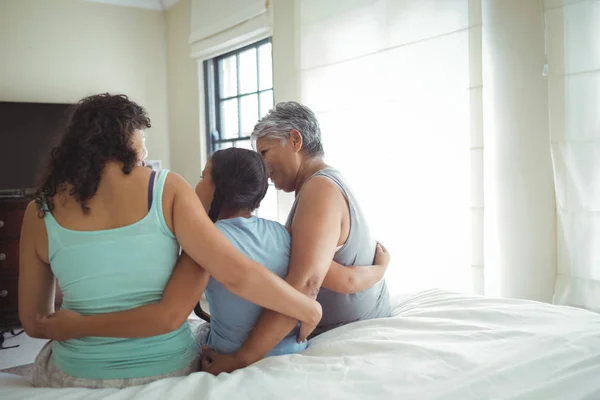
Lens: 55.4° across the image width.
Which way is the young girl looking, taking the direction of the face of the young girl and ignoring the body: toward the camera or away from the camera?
away from the camera

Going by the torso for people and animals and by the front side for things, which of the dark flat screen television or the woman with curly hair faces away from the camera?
the woman with curly hair

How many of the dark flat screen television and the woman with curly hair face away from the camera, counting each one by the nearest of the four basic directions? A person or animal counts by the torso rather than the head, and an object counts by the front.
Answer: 1

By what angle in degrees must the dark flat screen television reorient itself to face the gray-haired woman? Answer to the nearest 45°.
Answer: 0° — it already faces them

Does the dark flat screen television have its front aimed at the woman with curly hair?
yes

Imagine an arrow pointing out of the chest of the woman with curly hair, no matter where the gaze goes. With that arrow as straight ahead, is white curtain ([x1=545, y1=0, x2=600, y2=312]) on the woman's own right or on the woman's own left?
on the woman's own right

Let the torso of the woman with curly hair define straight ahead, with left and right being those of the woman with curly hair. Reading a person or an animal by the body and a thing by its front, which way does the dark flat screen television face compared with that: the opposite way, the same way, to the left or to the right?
the opposite way

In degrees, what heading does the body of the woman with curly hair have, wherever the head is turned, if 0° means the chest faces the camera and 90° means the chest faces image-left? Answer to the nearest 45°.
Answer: approximately 180°
